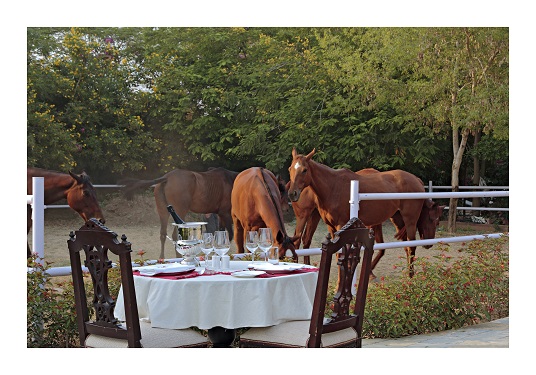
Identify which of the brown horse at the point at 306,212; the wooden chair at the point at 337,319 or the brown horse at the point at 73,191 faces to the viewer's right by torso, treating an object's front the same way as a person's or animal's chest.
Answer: the brown horse at the point at 73,191

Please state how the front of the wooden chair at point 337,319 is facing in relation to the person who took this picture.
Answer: facing away from the viewer and to the left of the viewer

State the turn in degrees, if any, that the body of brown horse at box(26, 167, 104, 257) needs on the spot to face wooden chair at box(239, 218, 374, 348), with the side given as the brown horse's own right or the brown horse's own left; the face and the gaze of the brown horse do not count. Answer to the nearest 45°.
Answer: approximately 90° to the brown horse's own right

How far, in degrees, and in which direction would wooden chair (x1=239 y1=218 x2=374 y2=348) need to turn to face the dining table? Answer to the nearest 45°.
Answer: approximately 45° to its left

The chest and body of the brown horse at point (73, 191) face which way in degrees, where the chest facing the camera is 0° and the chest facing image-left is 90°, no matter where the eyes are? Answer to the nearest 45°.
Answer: approximately 270°

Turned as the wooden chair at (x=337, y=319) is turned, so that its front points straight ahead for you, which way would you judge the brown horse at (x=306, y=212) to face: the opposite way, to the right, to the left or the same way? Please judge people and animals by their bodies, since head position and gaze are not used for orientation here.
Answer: to the left

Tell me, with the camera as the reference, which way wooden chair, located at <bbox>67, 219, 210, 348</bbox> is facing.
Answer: facing away from the viewer and to the right of the viewer
